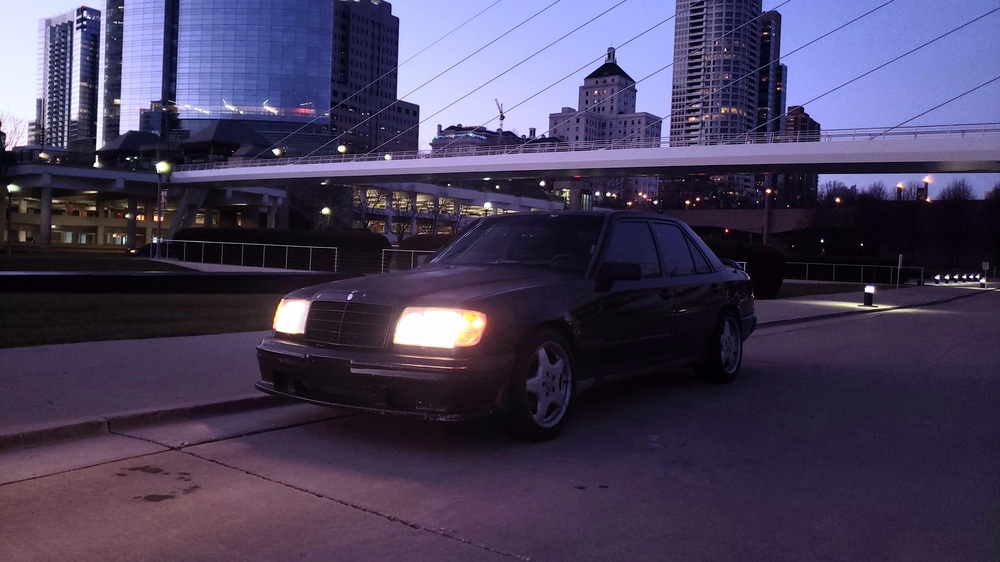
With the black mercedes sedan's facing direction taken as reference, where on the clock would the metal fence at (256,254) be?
The metal fence is roughly at 4 o'clock from the black mercedes sedan.

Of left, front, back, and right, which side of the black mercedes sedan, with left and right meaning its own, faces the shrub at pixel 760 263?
back

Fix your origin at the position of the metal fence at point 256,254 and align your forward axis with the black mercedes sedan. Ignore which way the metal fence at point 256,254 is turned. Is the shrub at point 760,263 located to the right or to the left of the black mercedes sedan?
left

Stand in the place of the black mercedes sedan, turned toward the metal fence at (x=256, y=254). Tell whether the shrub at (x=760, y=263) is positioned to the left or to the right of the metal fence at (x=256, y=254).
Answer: right

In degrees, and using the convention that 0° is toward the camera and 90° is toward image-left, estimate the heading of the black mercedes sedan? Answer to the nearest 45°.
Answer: approximately 45°
